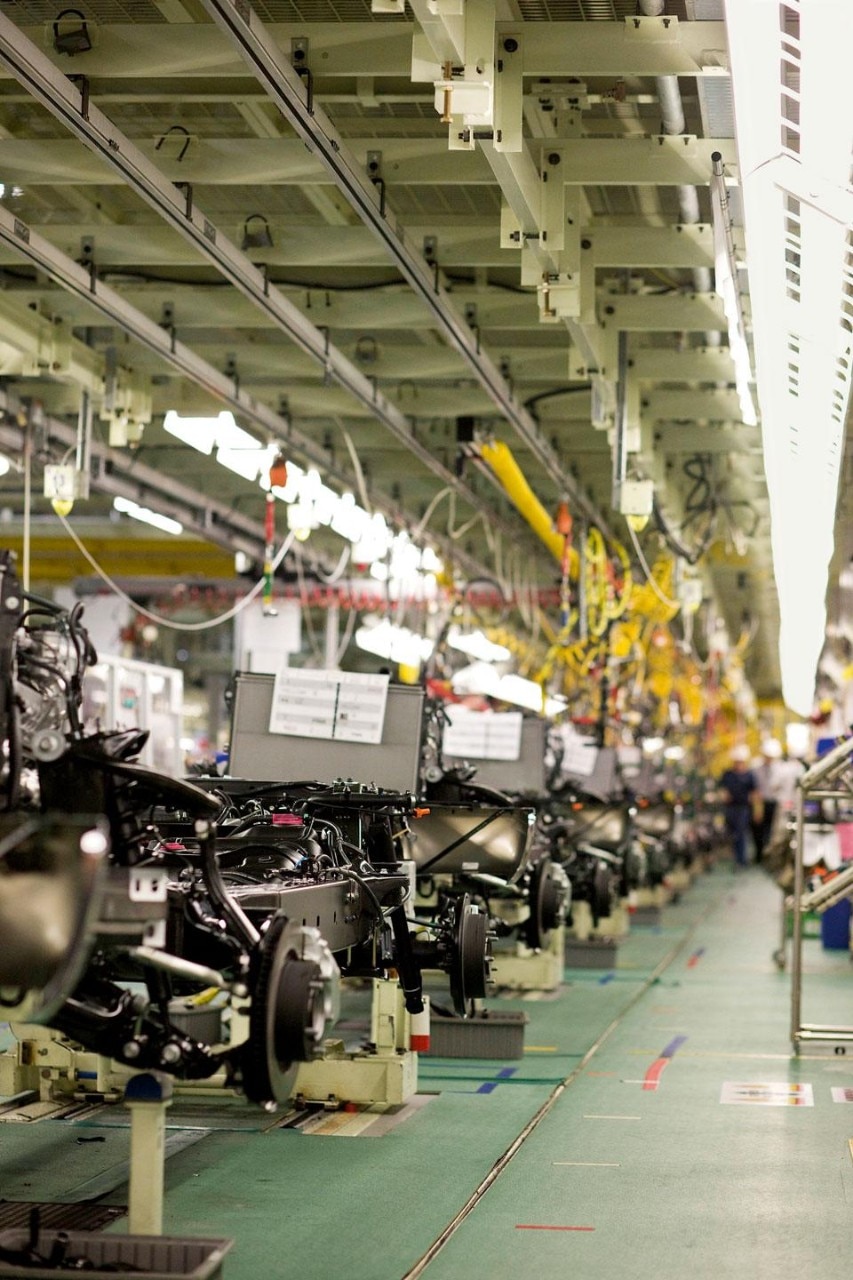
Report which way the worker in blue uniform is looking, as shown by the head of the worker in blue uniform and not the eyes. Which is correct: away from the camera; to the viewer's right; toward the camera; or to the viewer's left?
toward the camera

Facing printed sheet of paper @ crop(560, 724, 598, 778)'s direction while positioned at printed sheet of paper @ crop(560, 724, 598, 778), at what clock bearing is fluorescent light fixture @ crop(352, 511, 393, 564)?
The fluorescent light fixture is roughly at 1 o'clock from the printed sheet of paper.

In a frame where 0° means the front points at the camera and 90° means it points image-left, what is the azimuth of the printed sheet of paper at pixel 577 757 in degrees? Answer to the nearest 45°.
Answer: approximately 0°

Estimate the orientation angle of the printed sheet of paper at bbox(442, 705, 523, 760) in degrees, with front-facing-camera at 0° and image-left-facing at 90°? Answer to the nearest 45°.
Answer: approximately 0°

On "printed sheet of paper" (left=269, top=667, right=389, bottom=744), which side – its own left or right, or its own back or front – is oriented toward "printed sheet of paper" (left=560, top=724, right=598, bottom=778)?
back

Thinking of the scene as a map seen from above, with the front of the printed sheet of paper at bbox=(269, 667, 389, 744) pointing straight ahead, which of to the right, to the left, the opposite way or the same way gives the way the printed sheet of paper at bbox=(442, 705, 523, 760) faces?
the same way

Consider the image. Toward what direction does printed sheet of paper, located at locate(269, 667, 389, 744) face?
toward the camera

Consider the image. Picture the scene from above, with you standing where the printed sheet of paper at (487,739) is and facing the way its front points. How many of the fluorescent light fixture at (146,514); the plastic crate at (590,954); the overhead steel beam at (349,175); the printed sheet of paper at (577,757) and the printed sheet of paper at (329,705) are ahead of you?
2

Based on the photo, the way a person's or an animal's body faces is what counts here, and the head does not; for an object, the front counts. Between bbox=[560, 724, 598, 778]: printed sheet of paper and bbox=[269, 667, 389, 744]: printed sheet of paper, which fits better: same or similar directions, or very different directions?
same or similar directions

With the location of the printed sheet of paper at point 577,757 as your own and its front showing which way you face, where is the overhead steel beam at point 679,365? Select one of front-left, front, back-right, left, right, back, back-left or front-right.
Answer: front

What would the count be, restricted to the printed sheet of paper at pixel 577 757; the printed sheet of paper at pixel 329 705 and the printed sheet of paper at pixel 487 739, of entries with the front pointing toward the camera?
3
